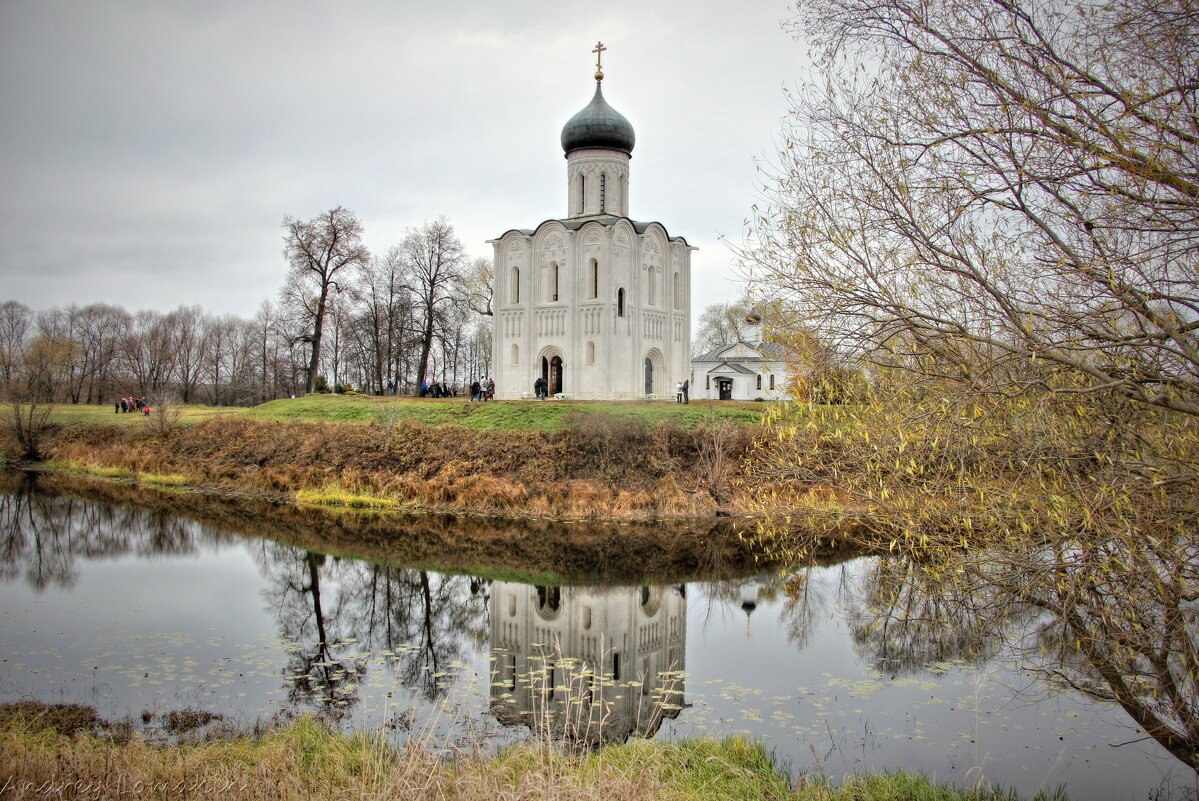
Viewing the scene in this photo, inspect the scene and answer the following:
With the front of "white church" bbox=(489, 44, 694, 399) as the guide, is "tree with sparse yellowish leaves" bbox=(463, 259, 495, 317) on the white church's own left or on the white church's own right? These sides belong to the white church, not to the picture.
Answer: on the white church's own right

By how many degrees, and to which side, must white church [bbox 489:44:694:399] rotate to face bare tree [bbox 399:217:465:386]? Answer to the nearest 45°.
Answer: approximately 90° to its right

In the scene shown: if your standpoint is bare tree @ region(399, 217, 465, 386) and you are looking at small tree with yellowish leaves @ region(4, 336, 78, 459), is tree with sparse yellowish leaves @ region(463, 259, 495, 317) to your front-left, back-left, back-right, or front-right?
back-right

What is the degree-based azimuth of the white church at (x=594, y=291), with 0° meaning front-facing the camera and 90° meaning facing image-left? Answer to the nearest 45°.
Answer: approximately 45°

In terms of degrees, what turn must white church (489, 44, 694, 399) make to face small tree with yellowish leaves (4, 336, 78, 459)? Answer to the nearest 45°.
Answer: approximately 45° to its right
